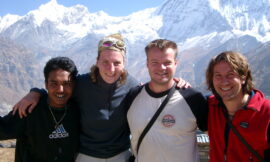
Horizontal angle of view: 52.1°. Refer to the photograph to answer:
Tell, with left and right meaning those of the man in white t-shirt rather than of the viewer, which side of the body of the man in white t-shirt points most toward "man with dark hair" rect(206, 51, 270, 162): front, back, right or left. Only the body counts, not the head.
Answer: left

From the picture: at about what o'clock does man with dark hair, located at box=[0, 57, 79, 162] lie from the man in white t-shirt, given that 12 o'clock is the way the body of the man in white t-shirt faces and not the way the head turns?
The man with dark hair is roughly at 3 o'clock from the man in white t-shirt.

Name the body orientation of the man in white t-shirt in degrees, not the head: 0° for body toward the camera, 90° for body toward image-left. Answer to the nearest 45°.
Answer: approximately 0°
